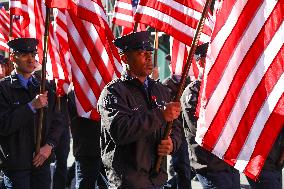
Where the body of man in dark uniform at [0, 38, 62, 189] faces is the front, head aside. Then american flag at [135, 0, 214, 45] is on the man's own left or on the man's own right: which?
on the man's own left

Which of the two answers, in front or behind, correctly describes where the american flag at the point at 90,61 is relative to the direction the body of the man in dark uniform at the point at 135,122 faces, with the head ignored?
behind

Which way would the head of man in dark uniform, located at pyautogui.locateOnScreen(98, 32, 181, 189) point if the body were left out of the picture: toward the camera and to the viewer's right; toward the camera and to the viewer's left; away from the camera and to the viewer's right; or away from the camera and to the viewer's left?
toward the camera and to the viewer's right

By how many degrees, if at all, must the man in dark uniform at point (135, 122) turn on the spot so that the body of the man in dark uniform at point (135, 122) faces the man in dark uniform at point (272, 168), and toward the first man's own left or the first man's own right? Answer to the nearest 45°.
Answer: approximately 90° to the first man's own left

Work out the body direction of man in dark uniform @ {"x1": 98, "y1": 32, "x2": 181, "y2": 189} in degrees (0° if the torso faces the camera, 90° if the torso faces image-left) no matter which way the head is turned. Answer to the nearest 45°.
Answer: approximately 315°

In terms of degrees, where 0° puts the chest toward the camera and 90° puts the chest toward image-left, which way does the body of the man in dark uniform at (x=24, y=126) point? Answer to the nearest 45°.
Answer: approximately 315°

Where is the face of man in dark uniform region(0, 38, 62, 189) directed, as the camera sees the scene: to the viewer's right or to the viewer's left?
to the viewer's right
